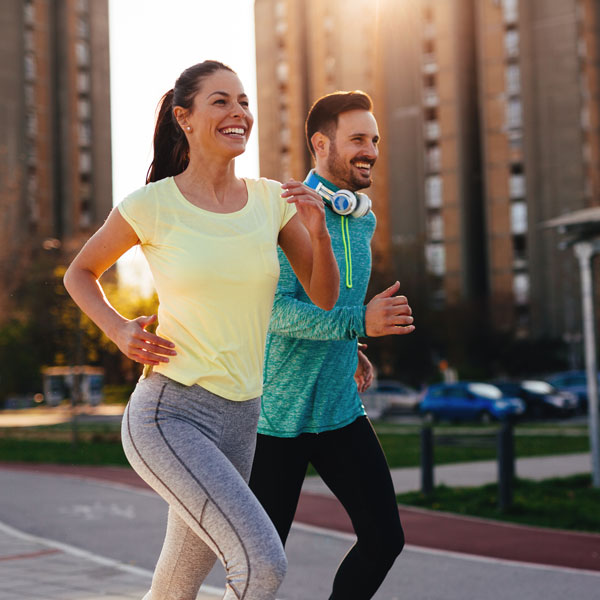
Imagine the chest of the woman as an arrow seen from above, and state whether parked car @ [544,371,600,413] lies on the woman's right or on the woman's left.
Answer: on the woman's left

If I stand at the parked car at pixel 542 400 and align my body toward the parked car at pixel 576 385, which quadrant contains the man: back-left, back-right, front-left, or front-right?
back-right

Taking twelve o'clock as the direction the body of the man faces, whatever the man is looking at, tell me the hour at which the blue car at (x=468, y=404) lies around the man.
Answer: The blue car is roughly at 8 o'clock from the man.

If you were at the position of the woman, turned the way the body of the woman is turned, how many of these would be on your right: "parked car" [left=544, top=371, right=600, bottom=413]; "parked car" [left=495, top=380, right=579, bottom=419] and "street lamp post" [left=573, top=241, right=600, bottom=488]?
0

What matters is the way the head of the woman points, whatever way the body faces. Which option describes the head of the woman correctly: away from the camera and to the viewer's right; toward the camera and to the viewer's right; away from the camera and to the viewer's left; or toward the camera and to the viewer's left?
toward the camera and to the viewer's right

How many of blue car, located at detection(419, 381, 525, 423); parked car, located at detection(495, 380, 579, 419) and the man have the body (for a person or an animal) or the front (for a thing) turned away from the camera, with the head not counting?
0

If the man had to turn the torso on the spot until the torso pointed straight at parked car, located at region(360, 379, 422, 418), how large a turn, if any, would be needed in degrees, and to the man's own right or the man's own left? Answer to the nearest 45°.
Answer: approximately 135° to the man's own left

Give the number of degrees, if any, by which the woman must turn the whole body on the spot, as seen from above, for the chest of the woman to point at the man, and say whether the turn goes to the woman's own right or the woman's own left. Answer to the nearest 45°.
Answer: approximately 90° to the woman's own left

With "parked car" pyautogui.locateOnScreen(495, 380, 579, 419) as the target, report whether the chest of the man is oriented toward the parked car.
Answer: no

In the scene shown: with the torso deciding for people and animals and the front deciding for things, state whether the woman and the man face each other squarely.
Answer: no

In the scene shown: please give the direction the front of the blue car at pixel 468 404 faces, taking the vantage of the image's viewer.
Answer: facing the viewer and to the right of the viewer

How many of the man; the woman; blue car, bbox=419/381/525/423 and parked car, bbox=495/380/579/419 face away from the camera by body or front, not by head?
0
